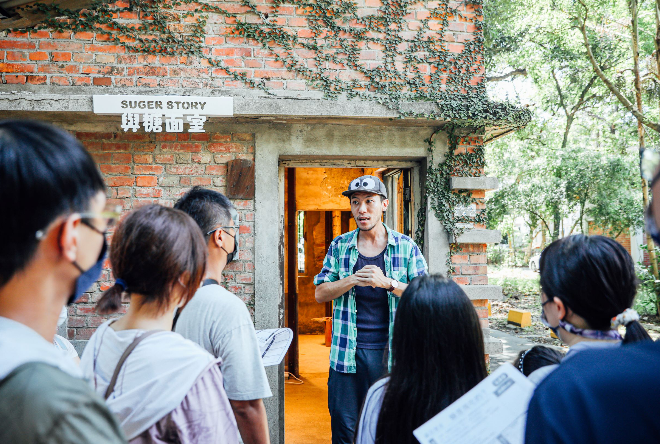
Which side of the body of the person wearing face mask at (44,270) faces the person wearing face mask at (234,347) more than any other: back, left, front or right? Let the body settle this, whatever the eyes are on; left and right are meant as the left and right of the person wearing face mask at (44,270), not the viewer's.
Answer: front

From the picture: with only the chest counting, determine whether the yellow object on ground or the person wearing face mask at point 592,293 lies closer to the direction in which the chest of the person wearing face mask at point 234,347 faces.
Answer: the yellow object on ground

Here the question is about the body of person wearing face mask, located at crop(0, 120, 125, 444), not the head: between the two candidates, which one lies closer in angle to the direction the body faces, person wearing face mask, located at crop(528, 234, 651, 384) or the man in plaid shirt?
the man in plaid shirt

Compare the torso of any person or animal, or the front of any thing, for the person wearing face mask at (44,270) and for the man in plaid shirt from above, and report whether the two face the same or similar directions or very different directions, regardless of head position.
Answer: very different directions

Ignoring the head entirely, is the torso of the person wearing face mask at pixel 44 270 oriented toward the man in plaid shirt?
yes

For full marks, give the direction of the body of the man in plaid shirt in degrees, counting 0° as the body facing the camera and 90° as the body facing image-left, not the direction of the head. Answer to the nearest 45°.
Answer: approximately 0°

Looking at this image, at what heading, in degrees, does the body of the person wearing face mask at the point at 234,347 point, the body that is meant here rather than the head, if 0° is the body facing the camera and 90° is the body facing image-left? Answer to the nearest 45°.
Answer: approximately 225°

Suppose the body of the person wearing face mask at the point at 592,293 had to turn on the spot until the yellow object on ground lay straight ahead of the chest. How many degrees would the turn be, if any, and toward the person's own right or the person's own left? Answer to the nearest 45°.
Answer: approximately 45° to the person's own right

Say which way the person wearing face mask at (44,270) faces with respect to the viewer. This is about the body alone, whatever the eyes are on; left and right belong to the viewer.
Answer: facing away from the viewer and to the right of the viewer

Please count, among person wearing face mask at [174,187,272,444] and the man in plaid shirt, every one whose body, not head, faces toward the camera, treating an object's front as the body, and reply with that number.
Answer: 1

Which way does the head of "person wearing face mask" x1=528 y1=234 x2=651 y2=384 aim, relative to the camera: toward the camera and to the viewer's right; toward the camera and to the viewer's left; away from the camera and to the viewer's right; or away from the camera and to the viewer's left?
away from the camera and to the viewer's left

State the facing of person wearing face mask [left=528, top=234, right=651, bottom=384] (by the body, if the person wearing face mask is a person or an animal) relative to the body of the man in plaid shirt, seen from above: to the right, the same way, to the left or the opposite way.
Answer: the opposite way

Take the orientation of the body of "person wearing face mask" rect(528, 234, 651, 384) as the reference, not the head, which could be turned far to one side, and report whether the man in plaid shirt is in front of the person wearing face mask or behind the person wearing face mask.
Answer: in front

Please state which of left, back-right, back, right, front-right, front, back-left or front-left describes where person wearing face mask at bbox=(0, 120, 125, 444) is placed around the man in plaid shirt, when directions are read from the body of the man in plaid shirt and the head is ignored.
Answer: front
